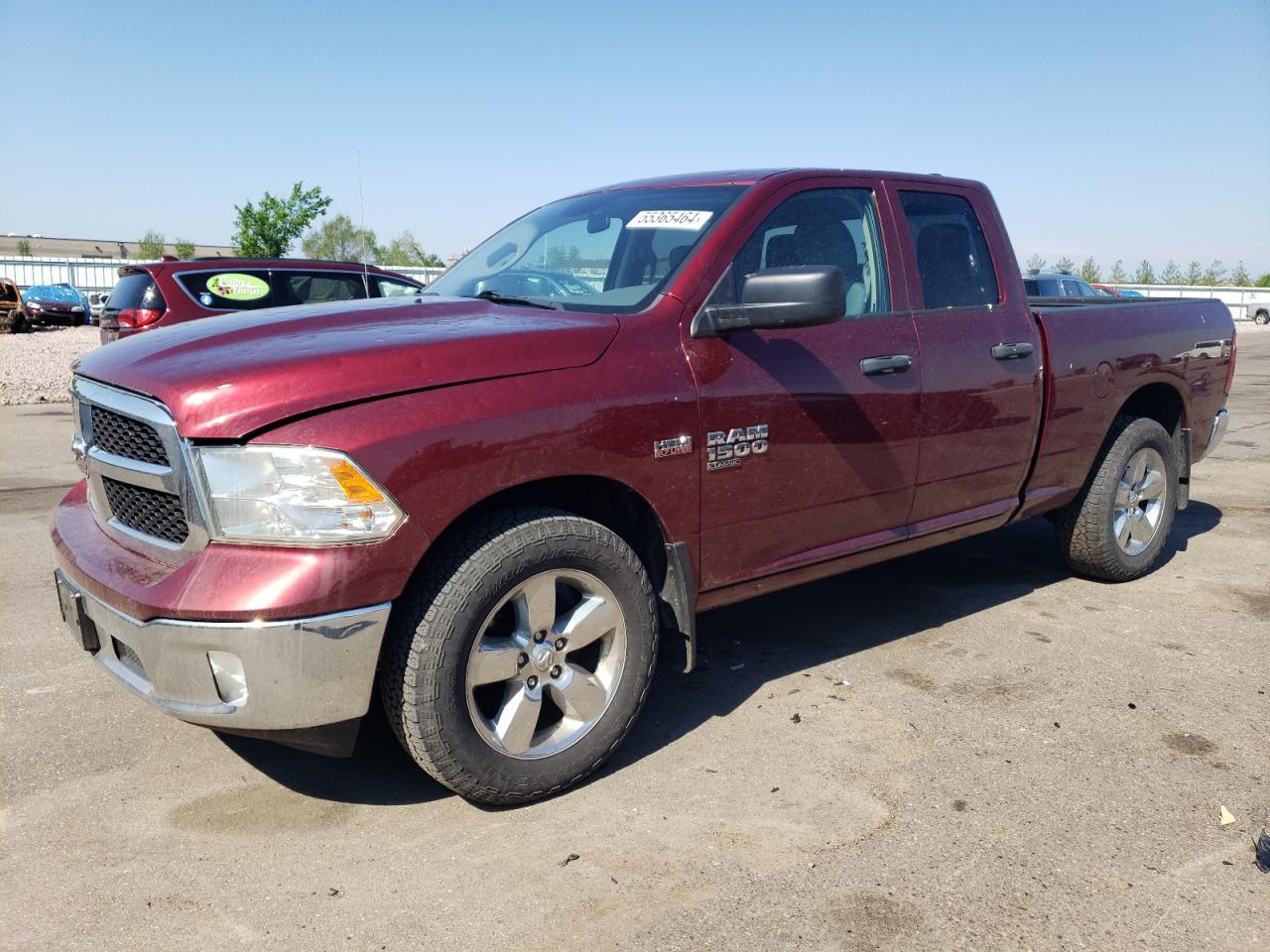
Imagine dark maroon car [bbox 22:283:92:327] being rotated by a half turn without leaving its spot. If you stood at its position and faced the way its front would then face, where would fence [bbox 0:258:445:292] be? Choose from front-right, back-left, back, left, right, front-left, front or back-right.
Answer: front

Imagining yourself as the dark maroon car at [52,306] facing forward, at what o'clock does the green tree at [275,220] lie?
The green tree is roughly at 8 o'clock from the dark maroon car.

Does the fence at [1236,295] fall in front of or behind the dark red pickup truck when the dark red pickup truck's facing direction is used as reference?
behind

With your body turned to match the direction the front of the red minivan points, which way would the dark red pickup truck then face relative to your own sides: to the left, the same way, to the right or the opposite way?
the opposite way

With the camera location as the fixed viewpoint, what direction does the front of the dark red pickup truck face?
facing the viewer and to the left of the viewer

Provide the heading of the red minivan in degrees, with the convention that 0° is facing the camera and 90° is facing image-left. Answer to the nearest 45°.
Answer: approximately 225°

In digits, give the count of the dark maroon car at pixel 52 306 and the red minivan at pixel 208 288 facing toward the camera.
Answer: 1

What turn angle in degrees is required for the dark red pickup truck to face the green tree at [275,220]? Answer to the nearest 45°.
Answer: approximately 135° to its right

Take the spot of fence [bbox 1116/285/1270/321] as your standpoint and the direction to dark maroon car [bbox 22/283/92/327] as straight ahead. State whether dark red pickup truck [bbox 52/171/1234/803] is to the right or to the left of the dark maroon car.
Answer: left

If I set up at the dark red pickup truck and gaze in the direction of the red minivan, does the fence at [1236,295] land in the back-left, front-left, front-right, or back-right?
front-right
